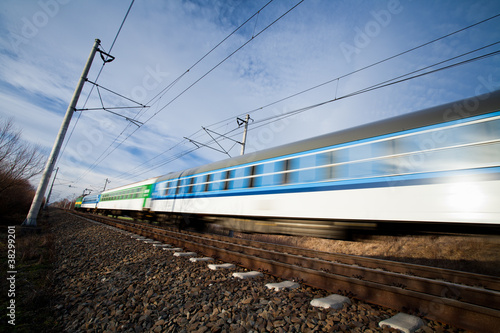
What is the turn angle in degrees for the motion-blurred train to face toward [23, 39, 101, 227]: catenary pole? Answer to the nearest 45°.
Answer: approximately 45° to its left

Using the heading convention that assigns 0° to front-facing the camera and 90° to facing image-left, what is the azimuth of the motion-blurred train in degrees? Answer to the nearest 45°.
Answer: approximately 135°
